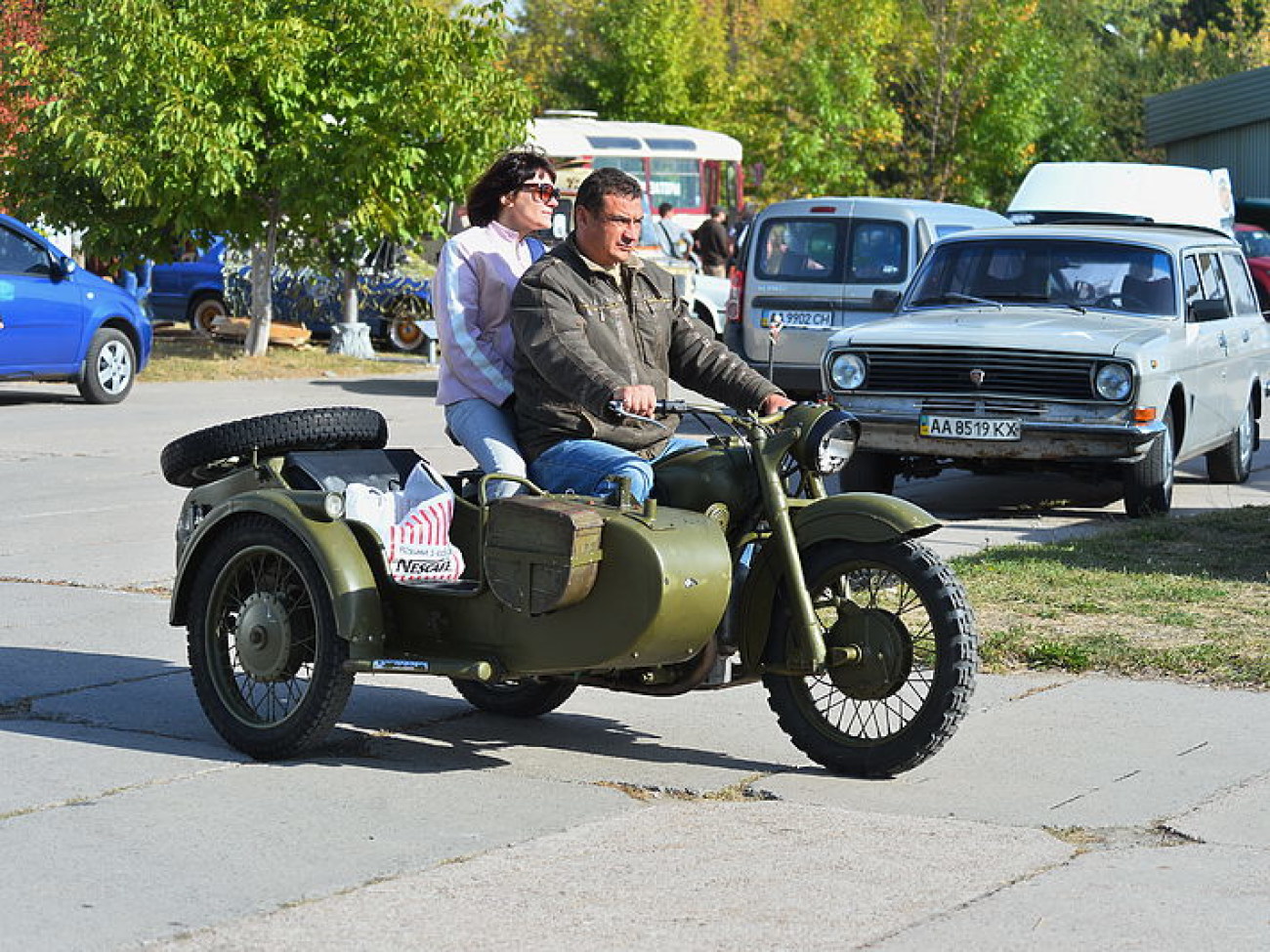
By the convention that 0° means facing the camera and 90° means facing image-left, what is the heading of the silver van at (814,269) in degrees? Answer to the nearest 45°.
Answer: approximately 225°

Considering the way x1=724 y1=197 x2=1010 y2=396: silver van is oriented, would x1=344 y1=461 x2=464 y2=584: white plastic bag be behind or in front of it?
behind

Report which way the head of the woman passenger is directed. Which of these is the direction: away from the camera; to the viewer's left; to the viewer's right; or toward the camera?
to the viewer's right

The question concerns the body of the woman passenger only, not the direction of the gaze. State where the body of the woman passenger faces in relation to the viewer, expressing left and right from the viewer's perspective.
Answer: facing the viewer and to the right of the viewer

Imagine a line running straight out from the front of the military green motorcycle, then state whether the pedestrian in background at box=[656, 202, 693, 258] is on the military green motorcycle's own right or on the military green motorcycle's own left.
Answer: on the military green motorcycle's own left
